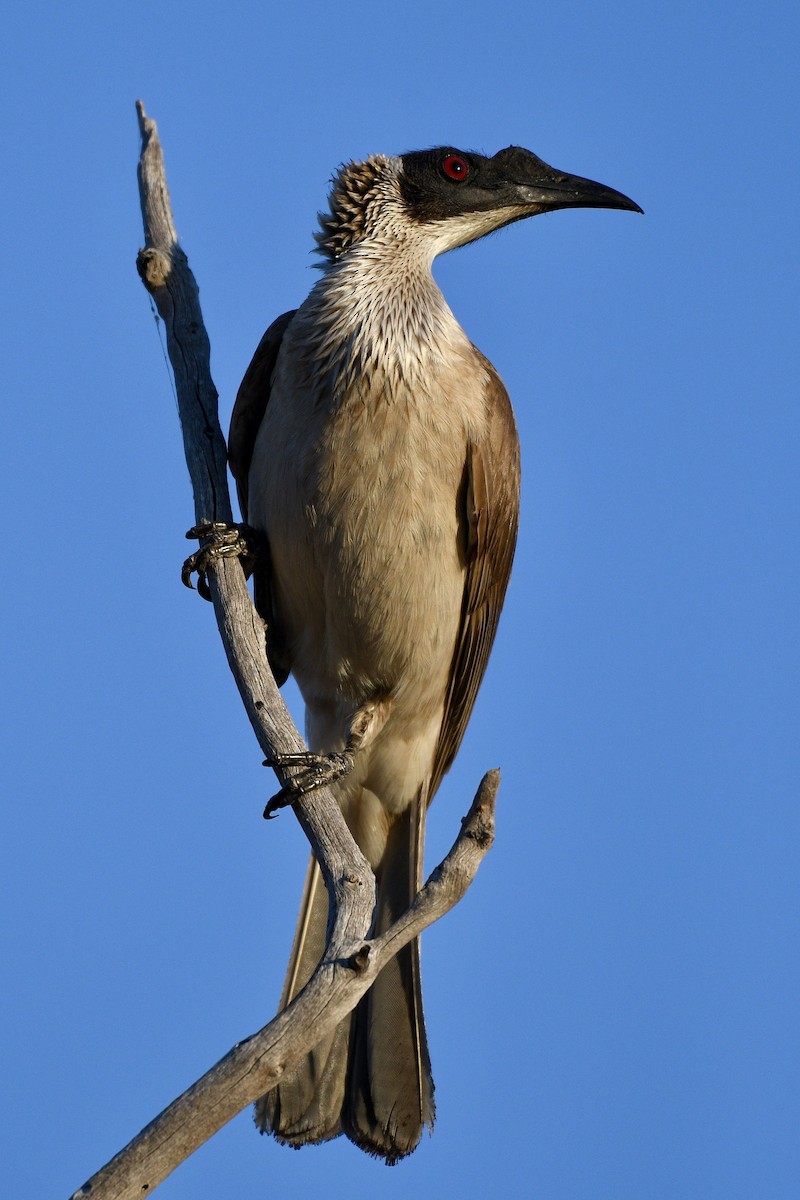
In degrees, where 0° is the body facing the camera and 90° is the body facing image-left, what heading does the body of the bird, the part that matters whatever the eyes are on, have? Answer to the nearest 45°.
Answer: approximately 0°
